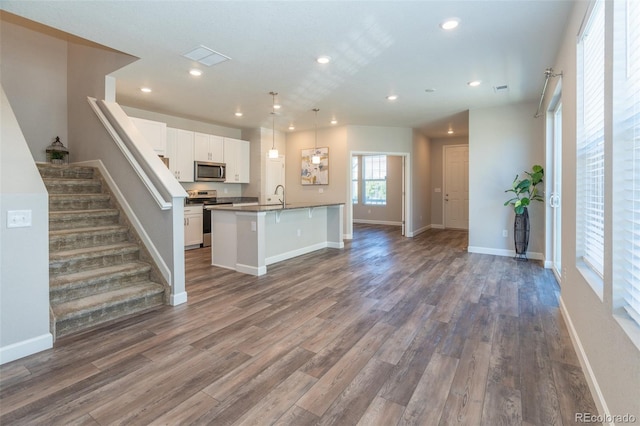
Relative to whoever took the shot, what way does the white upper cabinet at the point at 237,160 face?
facing the viewer and to the right of the viewer

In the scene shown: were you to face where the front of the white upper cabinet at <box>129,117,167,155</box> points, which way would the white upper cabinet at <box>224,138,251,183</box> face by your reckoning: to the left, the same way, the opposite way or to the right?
the same way

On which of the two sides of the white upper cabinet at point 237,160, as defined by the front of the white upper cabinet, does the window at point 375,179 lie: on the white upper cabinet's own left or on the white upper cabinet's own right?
on the white upper cabinet's own left

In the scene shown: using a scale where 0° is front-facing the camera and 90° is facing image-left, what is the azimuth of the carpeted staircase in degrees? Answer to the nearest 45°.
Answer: approximately 315°

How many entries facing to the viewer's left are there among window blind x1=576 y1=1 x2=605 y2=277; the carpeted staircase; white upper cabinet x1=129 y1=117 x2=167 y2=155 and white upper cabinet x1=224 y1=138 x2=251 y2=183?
1

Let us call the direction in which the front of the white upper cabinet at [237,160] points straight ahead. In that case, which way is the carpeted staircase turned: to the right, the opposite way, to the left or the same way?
the same way

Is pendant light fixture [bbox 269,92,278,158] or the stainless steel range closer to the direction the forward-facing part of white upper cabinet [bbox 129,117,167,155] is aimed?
the pendant light fixture

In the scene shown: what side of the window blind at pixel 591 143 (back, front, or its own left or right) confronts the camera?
left

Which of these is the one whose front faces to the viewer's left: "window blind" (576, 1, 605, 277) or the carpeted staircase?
the window blind

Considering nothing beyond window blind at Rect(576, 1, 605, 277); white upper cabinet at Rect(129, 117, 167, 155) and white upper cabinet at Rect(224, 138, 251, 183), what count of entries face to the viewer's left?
1

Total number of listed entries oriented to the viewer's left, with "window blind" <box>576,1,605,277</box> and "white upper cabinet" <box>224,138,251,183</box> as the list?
1
